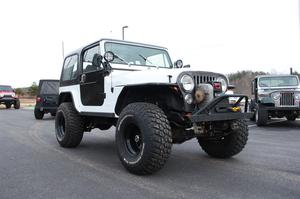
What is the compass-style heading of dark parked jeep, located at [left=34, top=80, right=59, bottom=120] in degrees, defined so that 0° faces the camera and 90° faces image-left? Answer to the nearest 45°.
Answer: approximately 180°

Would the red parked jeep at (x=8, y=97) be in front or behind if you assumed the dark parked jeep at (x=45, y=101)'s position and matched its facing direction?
in front

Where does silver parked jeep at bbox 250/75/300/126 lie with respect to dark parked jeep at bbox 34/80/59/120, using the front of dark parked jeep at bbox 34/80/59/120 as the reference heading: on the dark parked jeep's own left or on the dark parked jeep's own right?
on the dark parked jeep's own right

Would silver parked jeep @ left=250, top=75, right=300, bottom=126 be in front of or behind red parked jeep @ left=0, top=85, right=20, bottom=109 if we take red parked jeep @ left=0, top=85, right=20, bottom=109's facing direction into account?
in front

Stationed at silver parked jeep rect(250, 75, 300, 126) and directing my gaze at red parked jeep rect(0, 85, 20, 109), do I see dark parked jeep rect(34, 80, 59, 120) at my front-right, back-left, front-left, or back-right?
front-left

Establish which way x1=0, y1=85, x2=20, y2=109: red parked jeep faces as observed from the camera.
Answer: facing the viewer and to the right of the viewer

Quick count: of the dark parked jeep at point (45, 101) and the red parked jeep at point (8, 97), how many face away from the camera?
1

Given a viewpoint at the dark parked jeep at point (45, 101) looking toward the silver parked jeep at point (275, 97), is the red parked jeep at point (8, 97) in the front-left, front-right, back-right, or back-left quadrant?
back-left

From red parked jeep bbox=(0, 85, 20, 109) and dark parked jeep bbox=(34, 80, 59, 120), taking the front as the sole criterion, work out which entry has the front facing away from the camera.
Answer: dark parked jeep bbox=(34, 80, 59, 120)
